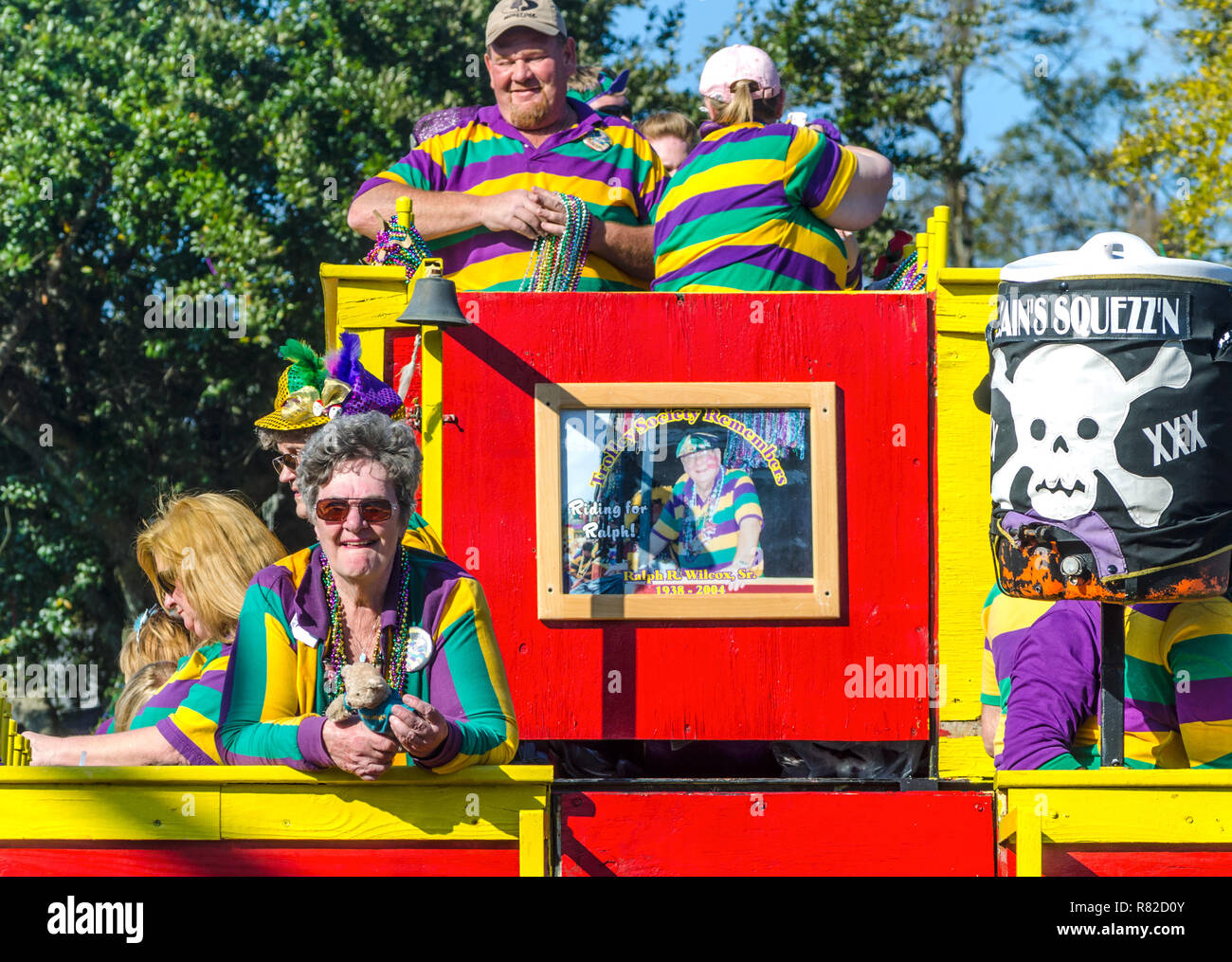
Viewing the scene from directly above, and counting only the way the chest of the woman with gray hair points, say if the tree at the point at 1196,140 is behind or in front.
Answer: behind

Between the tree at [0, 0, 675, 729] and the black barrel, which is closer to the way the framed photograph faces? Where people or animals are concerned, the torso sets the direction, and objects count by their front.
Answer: the black barrel

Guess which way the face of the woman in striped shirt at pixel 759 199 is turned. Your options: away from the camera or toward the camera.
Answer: away from the camera

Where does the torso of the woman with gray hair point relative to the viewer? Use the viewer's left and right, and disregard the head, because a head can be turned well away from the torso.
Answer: facing the viewer

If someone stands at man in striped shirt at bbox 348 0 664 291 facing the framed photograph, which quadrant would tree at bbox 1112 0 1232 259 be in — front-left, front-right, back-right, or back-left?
back-left

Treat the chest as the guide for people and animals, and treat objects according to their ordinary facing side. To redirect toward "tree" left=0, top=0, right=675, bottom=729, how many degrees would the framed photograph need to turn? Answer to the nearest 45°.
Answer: approximately 135° to its right

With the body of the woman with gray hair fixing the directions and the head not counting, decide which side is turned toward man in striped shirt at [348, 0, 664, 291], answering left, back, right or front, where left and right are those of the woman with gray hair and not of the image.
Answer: back

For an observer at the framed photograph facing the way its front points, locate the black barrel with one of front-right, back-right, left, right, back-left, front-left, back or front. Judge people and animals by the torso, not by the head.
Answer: front-left

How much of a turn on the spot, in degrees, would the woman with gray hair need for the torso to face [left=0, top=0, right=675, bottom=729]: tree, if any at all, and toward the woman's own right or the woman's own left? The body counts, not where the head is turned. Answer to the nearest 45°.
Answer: approximately 180°

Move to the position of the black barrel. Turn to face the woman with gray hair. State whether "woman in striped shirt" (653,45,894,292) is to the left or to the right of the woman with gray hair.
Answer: right

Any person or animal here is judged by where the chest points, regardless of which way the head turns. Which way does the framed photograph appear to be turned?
toward the camera

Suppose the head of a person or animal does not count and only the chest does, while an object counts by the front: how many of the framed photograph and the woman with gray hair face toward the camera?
2
